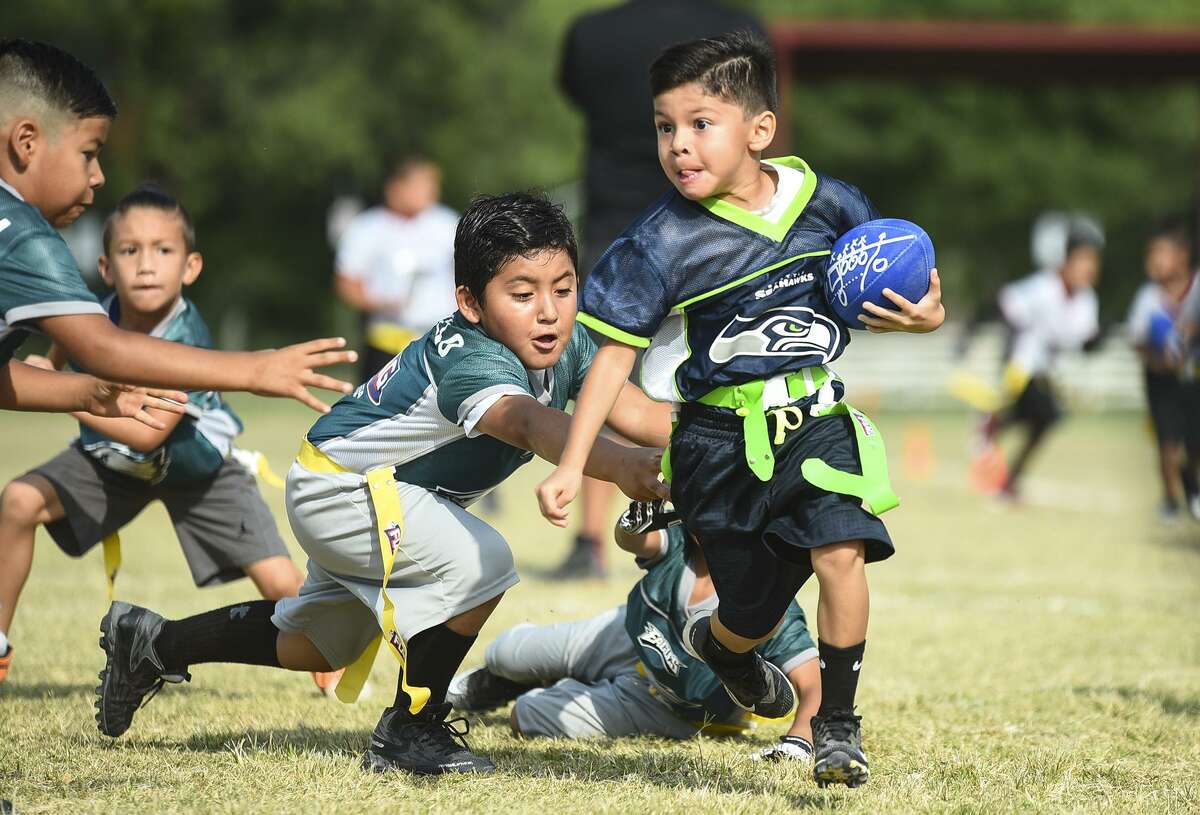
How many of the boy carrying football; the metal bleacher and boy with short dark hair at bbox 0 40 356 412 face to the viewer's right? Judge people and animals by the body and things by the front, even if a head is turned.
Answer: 1

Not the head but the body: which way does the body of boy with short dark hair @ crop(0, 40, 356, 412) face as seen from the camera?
to the viewer's right

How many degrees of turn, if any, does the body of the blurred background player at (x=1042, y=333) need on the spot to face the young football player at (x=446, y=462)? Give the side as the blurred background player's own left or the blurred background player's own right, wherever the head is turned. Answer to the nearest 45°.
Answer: approximately 45° to the blurred background player's own right

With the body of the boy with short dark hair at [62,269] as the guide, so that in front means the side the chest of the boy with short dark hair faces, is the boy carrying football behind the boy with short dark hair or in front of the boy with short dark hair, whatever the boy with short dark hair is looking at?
in front

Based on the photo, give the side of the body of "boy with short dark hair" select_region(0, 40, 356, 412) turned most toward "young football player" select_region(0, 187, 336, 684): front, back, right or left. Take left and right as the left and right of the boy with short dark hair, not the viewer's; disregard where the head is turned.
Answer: left

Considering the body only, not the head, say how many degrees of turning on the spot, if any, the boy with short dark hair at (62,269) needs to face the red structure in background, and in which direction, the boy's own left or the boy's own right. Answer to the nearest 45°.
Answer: approximately 45° to the boy's own left

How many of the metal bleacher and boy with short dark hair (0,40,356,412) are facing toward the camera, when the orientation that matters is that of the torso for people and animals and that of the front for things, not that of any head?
1

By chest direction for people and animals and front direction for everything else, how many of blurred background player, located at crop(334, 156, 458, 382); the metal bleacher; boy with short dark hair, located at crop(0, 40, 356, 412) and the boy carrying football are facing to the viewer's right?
1

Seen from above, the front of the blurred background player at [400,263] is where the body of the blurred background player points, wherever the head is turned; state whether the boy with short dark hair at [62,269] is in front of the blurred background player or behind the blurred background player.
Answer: in front

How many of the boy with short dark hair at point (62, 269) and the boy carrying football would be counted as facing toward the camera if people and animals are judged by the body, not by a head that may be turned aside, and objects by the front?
1

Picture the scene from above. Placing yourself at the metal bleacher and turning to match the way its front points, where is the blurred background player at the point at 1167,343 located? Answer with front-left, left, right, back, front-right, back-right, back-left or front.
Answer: front

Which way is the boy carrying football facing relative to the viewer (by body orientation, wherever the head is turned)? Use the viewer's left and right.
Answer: facing the viewer
